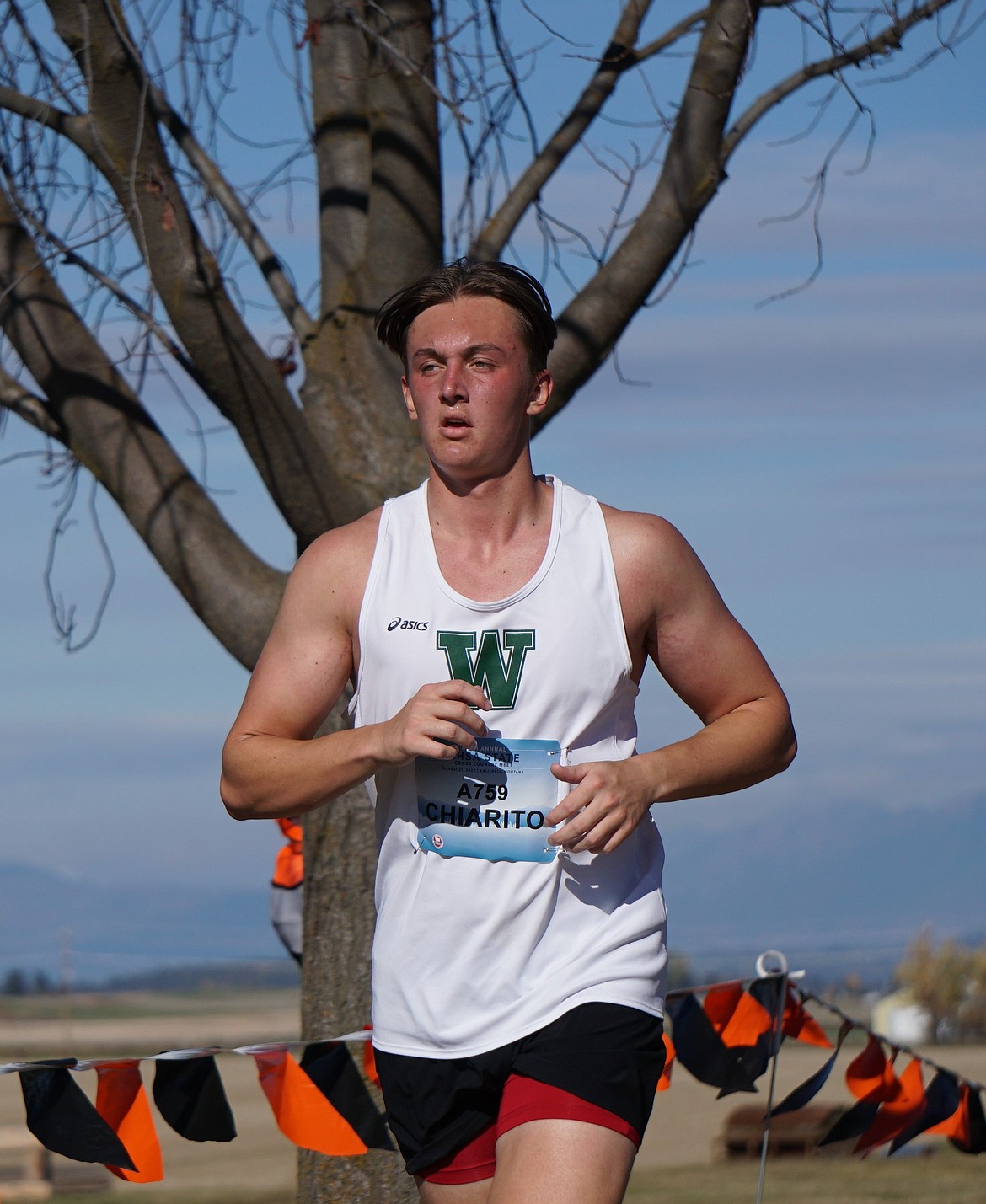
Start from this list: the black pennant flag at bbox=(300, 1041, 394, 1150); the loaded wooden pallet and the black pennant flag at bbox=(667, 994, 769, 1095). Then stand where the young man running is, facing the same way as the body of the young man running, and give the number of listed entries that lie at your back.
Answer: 3

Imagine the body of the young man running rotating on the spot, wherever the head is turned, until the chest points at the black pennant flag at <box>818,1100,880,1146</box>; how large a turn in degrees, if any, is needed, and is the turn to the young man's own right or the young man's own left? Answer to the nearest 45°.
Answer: approximately 180°

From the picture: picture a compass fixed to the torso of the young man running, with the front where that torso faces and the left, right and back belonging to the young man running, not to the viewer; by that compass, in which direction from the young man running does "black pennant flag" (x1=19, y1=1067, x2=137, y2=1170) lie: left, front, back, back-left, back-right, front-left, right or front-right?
back-right

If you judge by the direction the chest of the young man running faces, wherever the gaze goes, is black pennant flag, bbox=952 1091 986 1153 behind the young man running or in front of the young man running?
behind

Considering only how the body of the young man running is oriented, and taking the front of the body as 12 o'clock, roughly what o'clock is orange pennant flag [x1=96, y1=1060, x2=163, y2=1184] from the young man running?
The orange pennant flag is roughly at 5 o'clock from the young man running.

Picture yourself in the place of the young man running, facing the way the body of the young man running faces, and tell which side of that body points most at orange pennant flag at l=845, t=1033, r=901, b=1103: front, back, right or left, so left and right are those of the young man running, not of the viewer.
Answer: back

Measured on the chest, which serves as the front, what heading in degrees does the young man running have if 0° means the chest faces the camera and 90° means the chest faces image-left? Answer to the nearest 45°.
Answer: approximately 0°

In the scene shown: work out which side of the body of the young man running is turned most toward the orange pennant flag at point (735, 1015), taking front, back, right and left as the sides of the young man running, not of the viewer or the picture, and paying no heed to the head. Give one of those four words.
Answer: back

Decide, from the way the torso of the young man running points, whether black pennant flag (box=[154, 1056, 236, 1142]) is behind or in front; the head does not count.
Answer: behind
